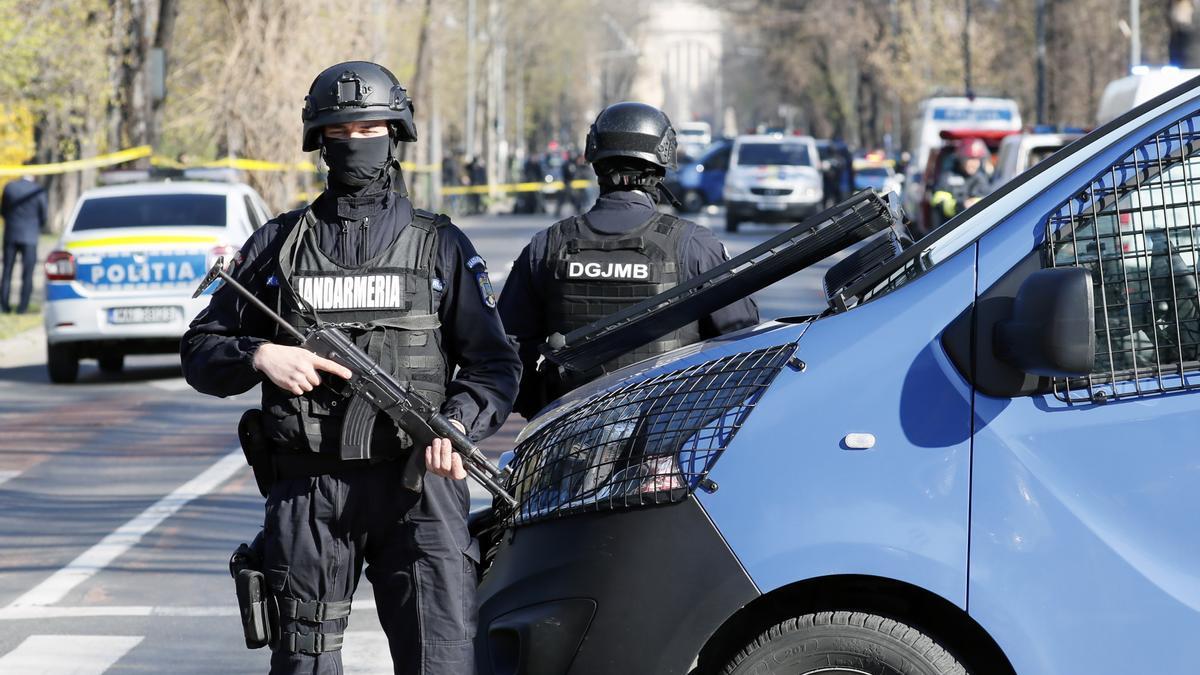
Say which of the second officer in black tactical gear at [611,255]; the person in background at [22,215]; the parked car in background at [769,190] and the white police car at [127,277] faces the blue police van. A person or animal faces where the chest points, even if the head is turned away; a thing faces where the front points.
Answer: the parked car in background

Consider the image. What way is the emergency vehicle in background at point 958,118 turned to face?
toward the camera

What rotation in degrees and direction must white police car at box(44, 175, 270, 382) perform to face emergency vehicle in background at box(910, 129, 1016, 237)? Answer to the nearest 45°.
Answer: approximately 45° to its right

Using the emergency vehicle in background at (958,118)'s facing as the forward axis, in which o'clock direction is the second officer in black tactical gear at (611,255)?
The second officer in black tactical gear is roughly at 12 o'clock from the emergency vehicle in background.

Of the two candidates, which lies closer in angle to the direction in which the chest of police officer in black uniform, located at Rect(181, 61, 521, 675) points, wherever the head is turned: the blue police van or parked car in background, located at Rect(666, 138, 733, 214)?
the blue police van

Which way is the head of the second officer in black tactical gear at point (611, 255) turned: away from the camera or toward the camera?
away from the camera

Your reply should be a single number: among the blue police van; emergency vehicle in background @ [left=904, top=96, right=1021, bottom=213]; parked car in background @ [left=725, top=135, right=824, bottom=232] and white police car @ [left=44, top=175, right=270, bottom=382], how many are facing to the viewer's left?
1

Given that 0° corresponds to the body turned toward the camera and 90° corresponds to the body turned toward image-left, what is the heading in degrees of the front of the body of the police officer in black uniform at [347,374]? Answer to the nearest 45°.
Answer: approximately 0°

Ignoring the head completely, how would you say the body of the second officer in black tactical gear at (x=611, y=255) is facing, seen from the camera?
away from the camera

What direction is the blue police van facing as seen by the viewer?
to the viewer's left

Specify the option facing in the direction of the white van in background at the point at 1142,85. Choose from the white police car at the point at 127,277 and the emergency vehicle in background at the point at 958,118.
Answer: the white police car

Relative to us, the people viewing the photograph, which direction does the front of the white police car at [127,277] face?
facing away from the viewer

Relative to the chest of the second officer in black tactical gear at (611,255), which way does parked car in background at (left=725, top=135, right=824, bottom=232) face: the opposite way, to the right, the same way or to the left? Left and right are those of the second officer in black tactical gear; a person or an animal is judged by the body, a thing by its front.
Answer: the opposite way

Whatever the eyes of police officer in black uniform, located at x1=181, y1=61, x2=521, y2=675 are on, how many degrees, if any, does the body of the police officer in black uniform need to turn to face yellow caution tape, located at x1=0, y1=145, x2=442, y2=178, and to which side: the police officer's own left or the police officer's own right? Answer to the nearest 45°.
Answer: approximately 180°
